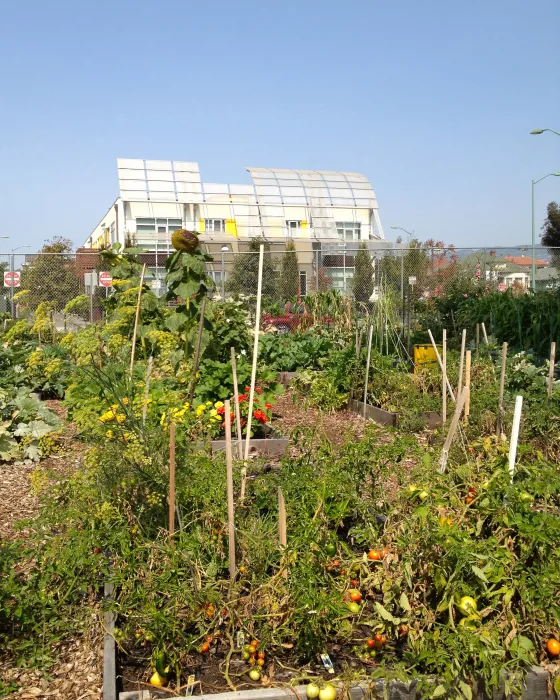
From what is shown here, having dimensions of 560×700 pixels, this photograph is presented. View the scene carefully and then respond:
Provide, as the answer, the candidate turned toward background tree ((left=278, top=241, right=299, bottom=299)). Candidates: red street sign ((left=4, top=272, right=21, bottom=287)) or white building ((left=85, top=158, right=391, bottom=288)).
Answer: the white building

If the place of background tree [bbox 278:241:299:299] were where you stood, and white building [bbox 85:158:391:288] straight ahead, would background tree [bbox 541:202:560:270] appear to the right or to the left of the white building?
right

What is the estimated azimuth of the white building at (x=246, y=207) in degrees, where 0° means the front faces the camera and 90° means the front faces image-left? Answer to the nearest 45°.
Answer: approximately 0°

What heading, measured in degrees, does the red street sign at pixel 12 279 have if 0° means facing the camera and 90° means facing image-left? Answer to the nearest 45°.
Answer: approximately 0°

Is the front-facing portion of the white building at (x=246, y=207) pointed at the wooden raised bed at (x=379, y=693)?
yes

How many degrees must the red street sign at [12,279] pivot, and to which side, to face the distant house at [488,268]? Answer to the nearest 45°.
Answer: approximately 90° to its left

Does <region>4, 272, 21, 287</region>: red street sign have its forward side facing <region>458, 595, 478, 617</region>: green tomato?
yes

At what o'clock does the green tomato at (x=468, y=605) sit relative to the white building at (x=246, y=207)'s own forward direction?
The green tomato is roughly at 12 o'clock from the white building.

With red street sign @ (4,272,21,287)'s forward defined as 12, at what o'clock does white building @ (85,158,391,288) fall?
The white building is roughly at 7 o'clock from the red street sign.

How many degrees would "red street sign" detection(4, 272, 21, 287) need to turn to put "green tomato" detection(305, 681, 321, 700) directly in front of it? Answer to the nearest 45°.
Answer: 0° — it already faces it

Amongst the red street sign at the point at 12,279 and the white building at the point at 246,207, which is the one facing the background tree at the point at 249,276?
the white building

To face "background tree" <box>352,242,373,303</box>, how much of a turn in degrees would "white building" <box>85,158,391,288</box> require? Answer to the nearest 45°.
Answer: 0° — it already faces it

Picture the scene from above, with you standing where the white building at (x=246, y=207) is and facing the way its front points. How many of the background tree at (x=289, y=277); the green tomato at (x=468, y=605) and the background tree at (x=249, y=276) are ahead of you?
3
